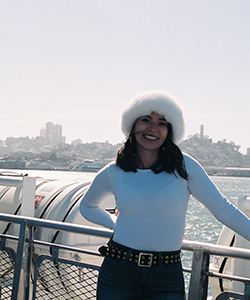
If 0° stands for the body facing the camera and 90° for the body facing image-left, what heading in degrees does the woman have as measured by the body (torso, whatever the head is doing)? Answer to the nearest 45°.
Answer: approximately 0°
